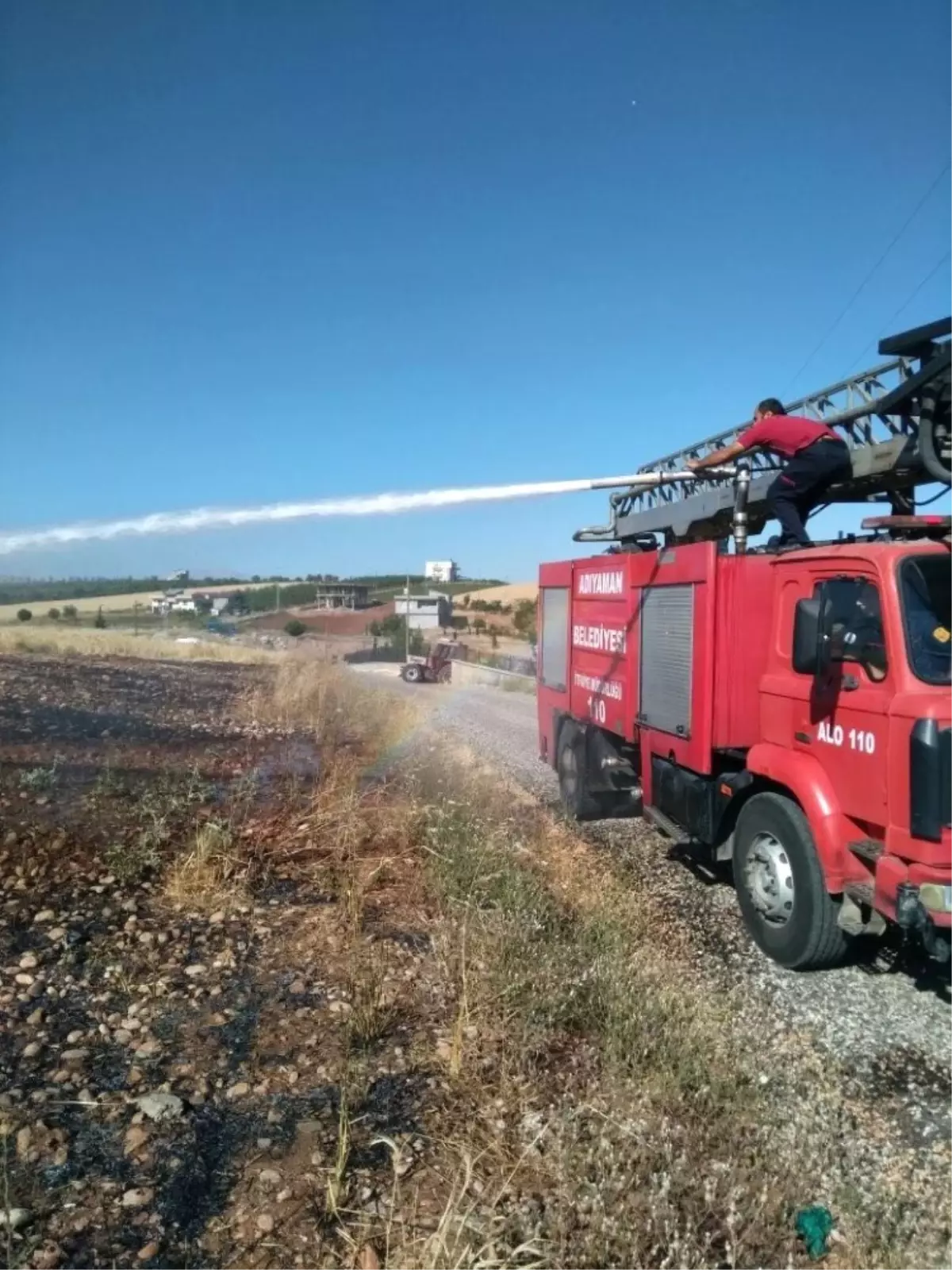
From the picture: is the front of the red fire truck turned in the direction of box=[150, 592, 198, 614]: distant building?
no

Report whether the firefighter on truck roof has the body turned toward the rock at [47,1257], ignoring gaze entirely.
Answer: no

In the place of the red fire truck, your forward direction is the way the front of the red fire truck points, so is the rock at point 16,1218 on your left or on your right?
on your right

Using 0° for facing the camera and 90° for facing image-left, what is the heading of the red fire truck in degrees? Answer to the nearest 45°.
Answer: approximately 315°

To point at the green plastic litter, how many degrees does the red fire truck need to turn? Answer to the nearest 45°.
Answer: approximately 45° to its right

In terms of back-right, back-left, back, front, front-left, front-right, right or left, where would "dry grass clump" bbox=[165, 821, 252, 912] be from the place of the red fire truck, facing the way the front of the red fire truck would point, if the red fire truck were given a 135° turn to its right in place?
front

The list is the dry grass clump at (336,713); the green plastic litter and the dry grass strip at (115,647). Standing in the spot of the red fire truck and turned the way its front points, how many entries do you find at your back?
2

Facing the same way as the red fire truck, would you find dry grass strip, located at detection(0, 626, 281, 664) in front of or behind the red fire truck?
behind

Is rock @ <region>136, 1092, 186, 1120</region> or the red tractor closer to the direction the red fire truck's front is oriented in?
the rock

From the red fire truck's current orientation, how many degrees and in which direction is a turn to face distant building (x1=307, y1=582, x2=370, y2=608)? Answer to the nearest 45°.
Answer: approximately 180°

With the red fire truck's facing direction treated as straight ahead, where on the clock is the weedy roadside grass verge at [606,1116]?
The weedy roadside grass verge is roughly at 2 o'clock from the red fire truck.

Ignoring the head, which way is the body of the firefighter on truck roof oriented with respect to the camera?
to the viewer's left

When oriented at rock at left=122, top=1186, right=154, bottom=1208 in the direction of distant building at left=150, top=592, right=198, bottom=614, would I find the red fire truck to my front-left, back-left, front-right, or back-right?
front-right

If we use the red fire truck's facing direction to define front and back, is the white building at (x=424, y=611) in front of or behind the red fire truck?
behind

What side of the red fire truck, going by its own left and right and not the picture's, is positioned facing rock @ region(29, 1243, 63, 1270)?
right

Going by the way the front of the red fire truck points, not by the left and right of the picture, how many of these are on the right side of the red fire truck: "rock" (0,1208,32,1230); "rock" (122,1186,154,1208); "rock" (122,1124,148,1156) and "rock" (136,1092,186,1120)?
4
